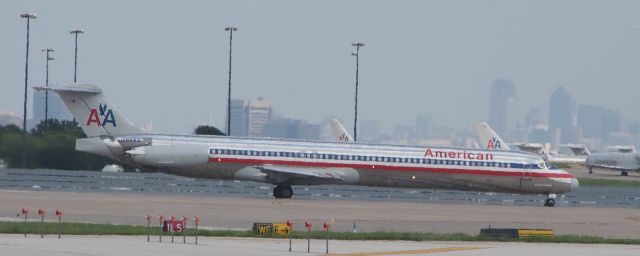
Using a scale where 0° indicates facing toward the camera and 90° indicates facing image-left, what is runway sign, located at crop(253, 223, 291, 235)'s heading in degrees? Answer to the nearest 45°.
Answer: approximately 0°

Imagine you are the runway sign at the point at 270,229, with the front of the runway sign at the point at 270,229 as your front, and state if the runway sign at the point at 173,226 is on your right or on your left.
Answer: on your right
